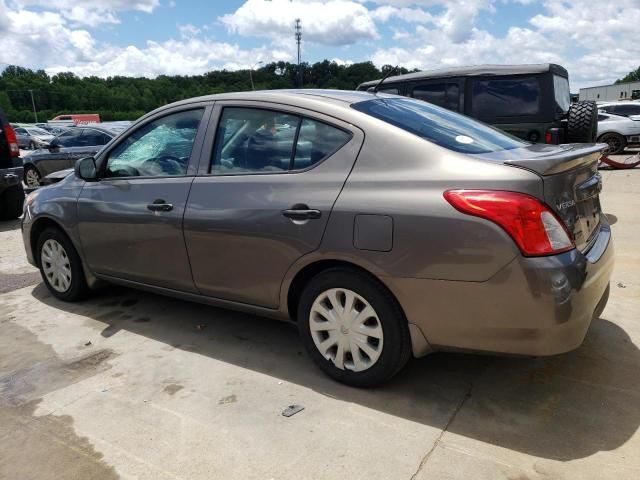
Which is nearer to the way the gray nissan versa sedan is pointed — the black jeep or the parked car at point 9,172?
the parked car

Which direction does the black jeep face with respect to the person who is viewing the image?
facing away from the viewer and to the left of the viewer

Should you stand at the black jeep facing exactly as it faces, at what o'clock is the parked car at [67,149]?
The parked car is roughly at 11 o'clock from the black jeep.

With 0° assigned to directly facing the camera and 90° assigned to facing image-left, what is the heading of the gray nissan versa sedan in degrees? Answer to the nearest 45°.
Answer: approximately 135°

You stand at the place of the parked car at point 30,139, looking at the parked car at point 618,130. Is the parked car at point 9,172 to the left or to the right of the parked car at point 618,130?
right

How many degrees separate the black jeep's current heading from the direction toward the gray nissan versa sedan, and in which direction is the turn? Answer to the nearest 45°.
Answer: approximately 135° to its left

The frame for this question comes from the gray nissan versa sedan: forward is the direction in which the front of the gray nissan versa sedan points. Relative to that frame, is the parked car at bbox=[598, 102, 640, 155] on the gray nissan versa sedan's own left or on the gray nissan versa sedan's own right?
on the gray nissan versa sedan's own right

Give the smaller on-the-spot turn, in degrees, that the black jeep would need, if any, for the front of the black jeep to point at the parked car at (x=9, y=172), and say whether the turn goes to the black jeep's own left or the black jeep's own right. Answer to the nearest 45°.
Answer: approximately 45° to the black jeep's own left
